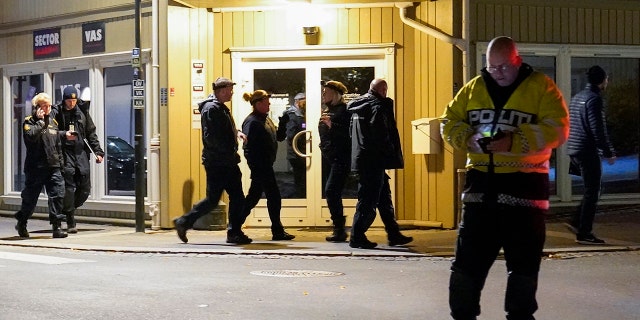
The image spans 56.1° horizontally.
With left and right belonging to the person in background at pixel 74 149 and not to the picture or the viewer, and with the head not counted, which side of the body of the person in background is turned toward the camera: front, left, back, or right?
front

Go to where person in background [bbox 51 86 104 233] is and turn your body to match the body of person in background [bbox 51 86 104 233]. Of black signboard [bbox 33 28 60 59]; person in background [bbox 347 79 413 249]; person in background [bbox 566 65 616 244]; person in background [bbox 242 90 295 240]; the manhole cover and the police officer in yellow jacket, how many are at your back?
1

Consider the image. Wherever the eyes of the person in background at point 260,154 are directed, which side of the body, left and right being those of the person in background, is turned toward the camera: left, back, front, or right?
right

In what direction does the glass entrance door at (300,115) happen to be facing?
toward the camera

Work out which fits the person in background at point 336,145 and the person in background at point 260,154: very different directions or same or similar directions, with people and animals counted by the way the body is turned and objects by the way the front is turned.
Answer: very different directions

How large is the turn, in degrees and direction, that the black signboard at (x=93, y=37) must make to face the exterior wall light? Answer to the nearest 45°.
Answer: approximately 45° to its left

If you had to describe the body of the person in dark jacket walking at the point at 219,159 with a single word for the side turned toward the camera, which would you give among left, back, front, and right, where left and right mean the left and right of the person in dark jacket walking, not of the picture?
right

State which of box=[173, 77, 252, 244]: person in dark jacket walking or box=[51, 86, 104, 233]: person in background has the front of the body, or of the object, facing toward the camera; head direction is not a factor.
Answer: the person in background

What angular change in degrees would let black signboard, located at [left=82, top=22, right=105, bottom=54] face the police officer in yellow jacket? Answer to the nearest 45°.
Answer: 0° — it already faces them

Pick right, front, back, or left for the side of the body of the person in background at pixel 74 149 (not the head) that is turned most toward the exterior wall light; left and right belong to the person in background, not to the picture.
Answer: left

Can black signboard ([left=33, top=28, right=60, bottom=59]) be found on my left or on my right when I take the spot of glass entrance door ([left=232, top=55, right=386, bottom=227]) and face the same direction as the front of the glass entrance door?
on my right

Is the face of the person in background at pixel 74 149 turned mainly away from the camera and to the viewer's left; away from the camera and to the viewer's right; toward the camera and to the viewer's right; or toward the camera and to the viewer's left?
toward the camera and to the viewer's right

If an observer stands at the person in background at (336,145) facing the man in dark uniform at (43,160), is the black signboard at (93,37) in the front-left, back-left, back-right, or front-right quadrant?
front-right

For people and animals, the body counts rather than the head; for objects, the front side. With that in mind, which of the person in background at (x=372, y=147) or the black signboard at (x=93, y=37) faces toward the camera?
the black signboard

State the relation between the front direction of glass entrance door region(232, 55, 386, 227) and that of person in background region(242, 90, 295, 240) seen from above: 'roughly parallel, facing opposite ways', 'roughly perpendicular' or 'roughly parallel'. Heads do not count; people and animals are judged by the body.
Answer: roughly perpendicular

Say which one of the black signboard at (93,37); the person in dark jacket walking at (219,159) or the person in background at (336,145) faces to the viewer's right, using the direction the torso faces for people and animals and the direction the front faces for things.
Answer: the person in dark jacket walking
